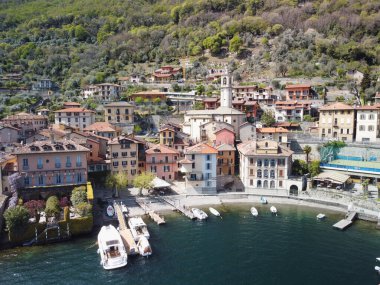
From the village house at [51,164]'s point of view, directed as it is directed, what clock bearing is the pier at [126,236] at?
The pier is roughly at 11 o'clock from the village house.

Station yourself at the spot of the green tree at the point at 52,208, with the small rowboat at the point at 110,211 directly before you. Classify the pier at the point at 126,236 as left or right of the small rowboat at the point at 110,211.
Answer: right

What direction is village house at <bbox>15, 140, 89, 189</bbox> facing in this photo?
toward the camera

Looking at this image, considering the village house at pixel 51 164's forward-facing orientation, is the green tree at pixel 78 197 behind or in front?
in front

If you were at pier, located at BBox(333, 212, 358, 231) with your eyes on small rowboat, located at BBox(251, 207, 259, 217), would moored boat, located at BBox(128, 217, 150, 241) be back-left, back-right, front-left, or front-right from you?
front-left

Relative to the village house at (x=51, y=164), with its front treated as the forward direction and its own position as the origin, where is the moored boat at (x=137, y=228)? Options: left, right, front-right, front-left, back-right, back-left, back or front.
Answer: front-left
